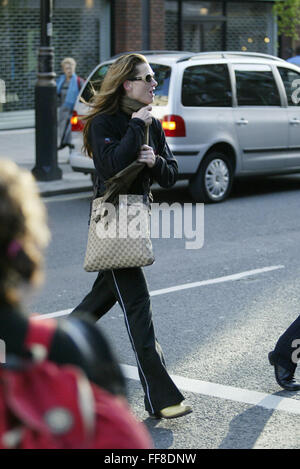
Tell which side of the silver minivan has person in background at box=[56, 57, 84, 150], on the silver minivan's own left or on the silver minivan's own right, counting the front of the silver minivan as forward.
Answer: on the silver minivan's own left

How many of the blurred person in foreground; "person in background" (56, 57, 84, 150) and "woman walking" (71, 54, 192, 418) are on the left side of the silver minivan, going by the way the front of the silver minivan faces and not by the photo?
1

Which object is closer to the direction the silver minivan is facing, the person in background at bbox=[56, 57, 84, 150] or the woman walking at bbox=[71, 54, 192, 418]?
the person in background

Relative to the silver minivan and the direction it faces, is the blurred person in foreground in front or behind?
behind

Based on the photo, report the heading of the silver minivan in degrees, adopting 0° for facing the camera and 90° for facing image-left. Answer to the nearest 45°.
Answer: approximately 225°

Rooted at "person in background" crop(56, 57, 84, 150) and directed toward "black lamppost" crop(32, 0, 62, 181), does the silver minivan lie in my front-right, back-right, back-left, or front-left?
front-left
